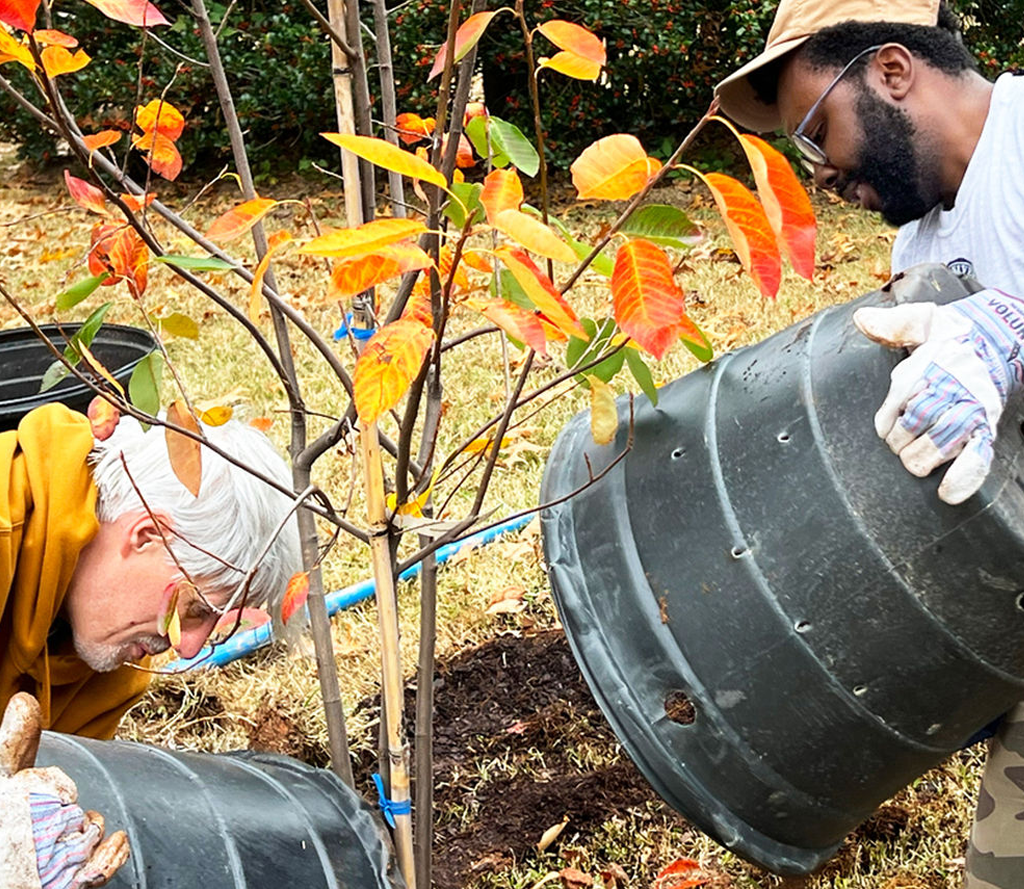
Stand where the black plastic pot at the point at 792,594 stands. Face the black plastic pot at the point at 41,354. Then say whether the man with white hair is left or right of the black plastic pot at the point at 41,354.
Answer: left

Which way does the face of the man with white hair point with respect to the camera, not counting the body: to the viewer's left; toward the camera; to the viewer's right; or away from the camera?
to the viewer's right

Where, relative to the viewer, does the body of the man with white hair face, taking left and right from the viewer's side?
facing to the right of the viewer

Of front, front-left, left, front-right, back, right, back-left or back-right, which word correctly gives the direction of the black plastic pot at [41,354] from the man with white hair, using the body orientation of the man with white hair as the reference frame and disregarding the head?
left

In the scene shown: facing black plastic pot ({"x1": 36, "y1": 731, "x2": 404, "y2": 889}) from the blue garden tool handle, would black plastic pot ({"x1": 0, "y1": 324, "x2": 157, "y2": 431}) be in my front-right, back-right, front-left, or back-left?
back-right

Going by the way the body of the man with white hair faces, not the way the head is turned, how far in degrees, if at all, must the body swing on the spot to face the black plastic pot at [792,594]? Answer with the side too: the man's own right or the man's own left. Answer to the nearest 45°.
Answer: approximately 45° to the man's own right
